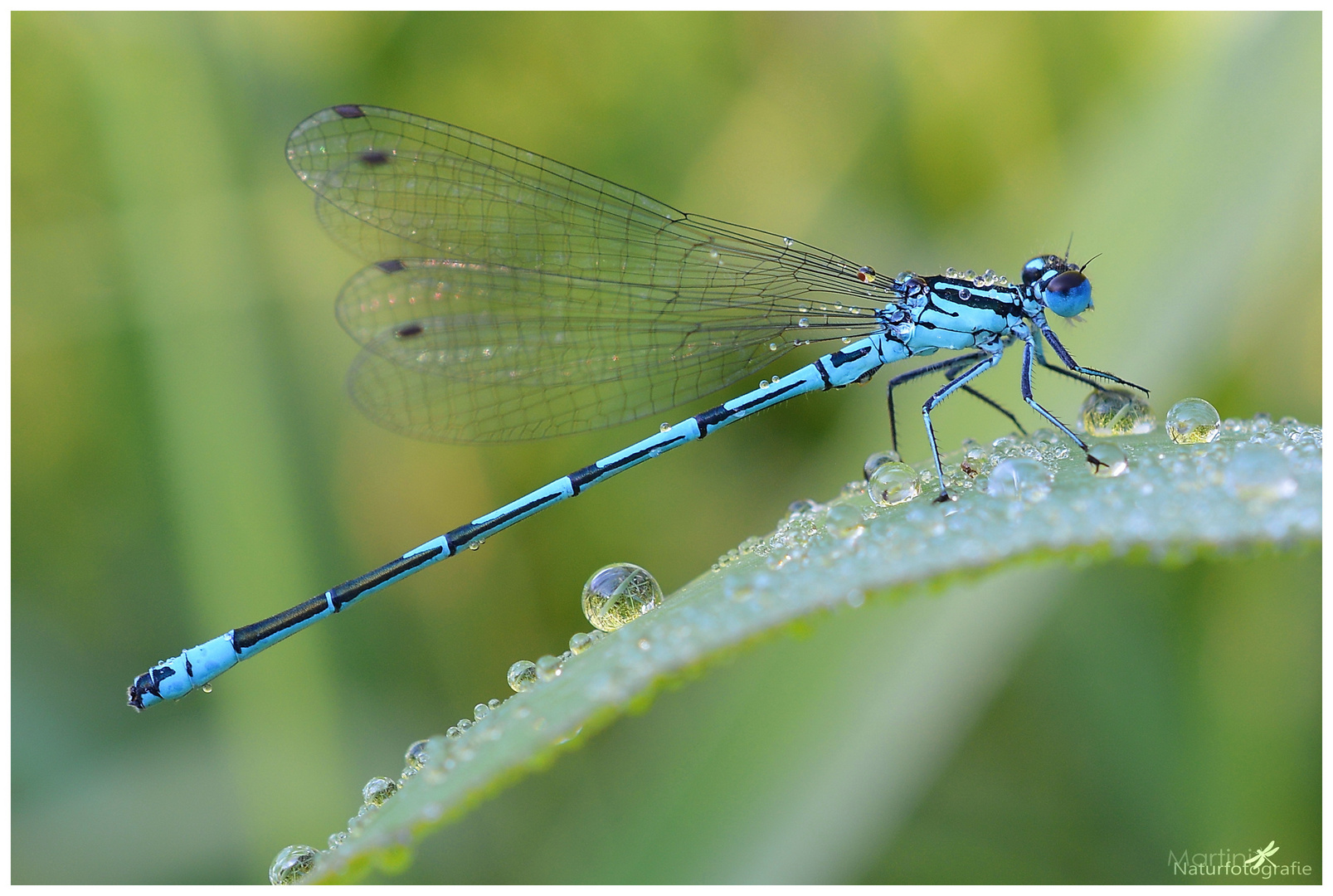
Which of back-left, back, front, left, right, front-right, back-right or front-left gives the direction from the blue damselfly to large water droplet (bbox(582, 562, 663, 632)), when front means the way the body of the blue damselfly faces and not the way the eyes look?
right

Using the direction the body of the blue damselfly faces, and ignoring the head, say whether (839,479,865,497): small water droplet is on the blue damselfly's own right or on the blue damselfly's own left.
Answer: on the blue damselfly's own right

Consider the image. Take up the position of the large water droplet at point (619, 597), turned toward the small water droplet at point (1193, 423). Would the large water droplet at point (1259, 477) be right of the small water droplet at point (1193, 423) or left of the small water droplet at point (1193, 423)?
right

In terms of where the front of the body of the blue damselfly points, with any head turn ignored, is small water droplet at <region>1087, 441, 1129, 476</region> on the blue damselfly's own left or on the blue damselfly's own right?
on the blue damselfly's own right

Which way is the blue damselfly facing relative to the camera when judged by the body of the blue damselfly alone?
to the viewer's right

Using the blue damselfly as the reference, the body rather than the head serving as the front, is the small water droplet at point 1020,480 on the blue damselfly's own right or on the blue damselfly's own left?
on the blue damselfly's own right

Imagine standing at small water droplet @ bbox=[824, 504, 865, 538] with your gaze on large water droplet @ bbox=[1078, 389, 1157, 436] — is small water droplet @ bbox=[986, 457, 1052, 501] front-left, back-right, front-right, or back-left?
front-right

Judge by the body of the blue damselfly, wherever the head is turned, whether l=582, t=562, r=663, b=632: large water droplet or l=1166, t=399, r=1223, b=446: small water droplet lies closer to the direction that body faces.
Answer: the small water droplet
